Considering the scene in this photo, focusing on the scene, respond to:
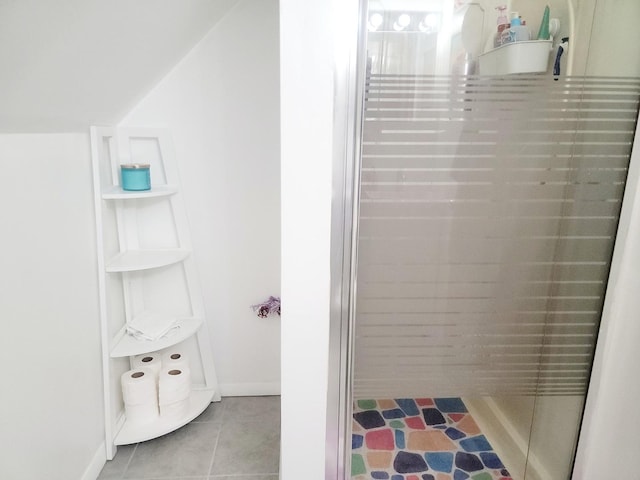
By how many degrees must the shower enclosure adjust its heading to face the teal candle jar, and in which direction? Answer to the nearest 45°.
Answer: approximately 90° to its right

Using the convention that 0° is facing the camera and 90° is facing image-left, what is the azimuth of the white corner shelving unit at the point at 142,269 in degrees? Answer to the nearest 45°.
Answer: approximately 315°

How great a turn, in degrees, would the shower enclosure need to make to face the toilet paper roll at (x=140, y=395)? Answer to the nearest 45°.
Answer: approximately 90° to its right

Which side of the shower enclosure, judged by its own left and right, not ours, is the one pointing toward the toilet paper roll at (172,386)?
right

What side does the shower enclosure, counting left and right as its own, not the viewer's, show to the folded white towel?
right

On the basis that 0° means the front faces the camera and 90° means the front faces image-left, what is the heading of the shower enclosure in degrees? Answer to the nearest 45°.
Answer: approximately 0°

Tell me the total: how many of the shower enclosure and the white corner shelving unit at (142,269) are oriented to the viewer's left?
0
